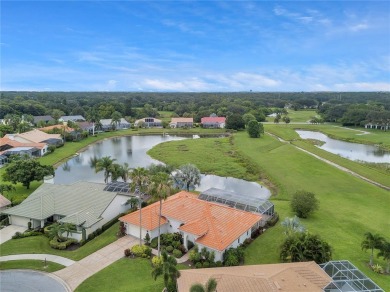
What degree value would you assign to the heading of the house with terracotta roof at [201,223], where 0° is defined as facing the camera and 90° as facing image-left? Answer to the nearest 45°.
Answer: approximately 45°

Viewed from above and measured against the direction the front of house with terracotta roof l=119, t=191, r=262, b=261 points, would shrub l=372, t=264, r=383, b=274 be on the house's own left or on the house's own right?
on the house's own left

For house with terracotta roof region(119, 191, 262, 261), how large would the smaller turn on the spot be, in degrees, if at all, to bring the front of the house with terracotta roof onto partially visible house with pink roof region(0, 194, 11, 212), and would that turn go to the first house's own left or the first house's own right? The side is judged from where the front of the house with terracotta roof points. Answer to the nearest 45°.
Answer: approximately 45° to the first house's own right

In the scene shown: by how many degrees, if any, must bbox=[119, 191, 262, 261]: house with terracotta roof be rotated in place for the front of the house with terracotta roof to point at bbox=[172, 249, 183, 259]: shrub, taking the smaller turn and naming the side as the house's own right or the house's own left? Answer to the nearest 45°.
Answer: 0° — it already faces it

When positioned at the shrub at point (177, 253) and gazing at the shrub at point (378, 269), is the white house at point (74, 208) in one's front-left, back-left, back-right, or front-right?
back-left

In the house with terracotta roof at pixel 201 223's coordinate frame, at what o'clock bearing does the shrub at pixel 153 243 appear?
The shrub is roughly at 1 o'clock from the house with terracotta roof.
